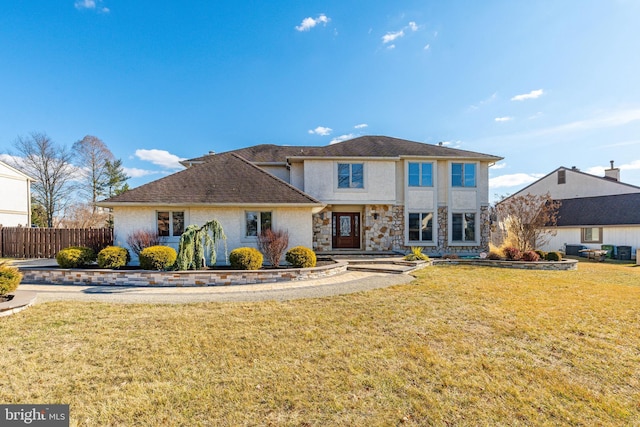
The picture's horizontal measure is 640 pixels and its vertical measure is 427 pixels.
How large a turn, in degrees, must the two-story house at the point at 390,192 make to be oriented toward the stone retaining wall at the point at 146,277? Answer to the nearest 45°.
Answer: approximately 45° to its right

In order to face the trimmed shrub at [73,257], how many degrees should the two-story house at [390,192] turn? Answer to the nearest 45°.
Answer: approximately 45° to its right

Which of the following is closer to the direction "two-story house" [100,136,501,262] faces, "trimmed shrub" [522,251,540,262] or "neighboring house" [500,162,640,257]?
the trimmed shrub

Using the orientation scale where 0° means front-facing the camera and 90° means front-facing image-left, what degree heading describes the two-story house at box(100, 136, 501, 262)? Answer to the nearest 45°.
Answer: approximately 0°
